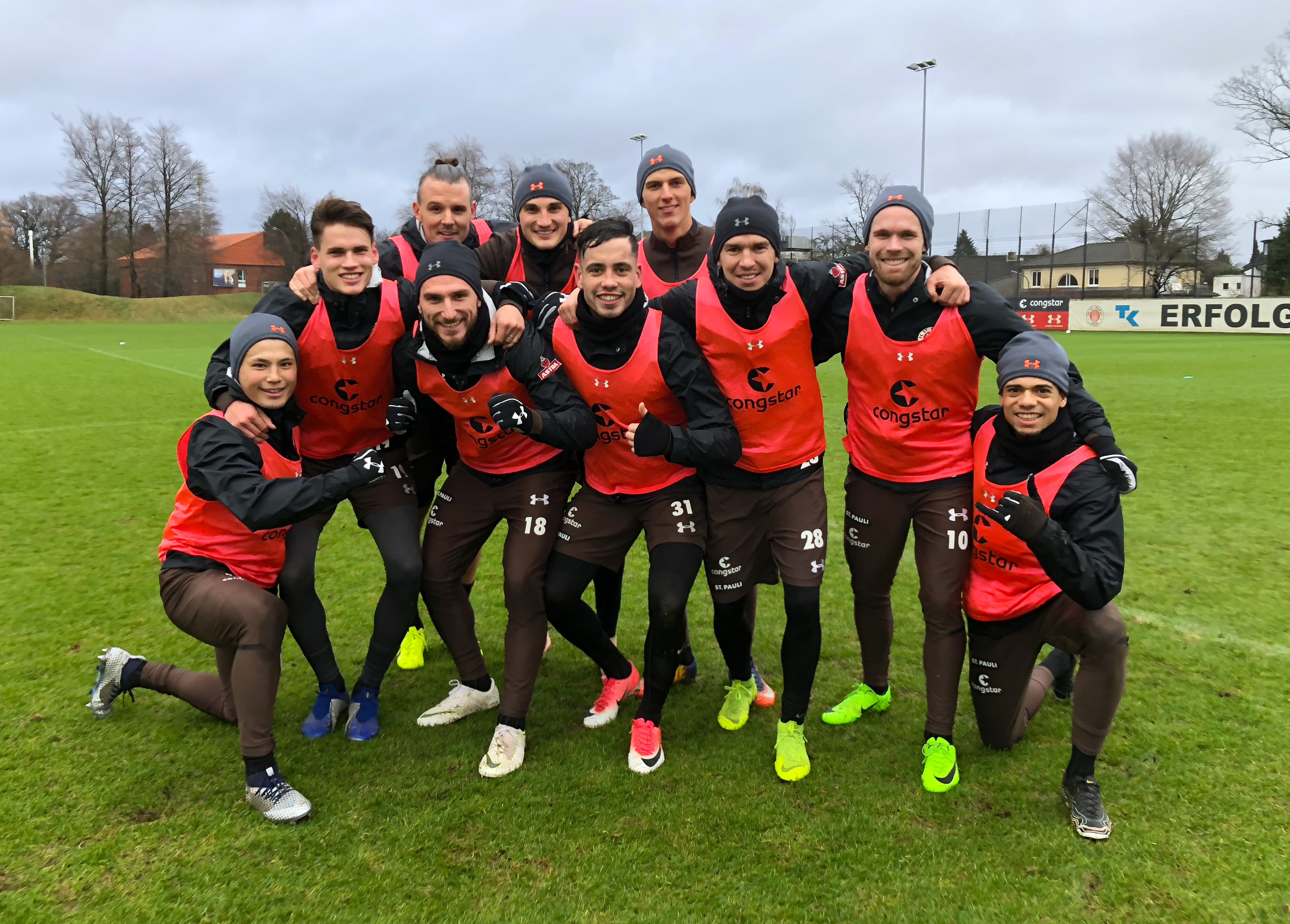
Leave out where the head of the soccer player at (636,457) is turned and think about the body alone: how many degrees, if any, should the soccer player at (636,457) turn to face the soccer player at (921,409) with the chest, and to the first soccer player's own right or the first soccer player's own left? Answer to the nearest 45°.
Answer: approximately 90° to the first soccer player's own left

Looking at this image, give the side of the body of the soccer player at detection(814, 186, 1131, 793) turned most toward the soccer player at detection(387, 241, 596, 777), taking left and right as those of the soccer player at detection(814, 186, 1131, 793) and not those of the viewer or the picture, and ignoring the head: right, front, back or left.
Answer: right

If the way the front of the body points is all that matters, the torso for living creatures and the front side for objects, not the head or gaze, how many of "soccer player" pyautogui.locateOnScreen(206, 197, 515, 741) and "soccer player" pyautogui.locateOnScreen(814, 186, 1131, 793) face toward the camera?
2

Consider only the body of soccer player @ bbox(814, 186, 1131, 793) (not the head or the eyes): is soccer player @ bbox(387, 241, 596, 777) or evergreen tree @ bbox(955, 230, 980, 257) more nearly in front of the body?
the soccer player

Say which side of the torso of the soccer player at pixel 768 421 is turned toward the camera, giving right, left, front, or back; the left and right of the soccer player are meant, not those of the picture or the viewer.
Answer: front

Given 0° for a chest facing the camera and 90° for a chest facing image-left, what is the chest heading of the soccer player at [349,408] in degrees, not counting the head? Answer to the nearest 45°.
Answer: approximately 0°

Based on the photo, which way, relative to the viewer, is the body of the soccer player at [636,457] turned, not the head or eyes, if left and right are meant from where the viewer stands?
facing the viewer

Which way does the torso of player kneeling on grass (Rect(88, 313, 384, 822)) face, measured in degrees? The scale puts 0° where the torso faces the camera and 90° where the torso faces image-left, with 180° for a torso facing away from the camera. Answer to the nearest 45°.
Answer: approximately 315°

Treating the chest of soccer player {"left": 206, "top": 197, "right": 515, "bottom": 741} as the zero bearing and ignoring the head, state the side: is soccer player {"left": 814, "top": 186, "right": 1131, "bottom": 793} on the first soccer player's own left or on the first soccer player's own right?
on the first soccer player's own left
